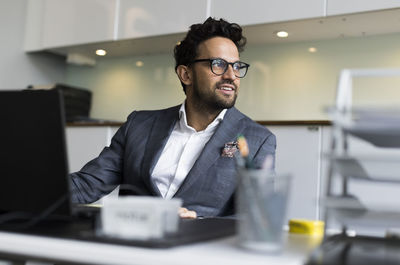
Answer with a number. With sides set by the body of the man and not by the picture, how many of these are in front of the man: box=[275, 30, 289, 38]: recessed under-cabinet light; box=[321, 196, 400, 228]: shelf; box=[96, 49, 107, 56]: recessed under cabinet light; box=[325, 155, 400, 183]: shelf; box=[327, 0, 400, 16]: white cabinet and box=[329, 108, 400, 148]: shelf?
3

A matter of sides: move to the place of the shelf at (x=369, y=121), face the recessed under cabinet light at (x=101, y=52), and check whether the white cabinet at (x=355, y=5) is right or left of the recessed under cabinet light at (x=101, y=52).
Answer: right

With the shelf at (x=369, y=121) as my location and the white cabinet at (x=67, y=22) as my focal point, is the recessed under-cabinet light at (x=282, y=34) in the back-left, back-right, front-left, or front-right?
front-right

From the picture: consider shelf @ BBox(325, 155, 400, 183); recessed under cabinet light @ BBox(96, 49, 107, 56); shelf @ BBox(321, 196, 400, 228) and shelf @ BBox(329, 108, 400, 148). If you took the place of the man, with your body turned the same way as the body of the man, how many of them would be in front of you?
3

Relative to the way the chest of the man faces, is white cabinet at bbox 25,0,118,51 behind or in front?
behind

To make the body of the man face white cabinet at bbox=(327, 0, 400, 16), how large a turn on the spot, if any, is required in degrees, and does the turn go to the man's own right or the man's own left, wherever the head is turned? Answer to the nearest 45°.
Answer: approximately 135° to the man's own left

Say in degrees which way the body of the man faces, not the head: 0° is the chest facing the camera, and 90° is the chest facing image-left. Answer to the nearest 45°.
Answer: approximately 0°

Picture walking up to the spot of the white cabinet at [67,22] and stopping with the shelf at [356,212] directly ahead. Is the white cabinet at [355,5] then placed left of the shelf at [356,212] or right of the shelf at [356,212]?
left

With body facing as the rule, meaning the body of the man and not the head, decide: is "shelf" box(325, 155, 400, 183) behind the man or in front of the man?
in front

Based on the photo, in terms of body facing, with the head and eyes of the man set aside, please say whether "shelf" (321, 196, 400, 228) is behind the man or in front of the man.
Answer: in front

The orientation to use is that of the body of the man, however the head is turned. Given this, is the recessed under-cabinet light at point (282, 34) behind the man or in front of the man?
behind

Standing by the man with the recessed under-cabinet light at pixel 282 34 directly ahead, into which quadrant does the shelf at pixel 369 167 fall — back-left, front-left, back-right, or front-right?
back-right

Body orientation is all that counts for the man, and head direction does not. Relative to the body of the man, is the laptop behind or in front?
in front

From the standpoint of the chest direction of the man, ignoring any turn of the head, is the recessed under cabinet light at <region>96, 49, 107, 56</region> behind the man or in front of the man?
behind

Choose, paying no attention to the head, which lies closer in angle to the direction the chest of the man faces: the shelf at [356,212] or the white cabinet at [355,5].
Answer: the shelf

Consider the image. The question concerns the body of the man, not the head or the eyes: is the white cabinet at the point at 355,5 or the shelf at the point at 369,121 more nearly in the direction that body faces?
the shelf

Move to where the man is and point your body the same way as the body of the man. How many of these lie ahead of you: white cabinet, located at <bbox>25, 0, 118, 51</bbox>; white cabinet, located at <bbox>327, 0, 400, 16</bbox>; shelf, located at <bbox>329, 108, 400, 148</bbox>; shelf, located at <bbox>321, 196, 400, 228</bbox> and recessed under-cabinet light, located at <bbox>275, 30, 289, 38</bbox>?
2

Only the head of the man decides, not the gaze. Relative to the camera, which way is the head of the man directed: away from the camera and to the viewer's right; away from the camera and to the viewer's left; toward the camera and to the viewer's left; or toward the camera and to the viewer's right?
toward the camera and to the viewer's right
